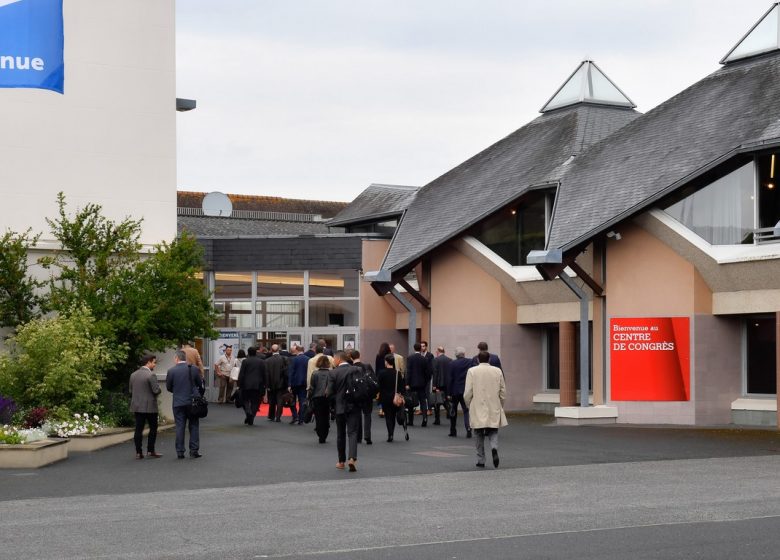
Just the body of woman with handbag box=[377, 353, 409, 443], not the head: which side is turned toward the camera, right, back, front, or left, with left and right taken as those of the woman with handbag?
back

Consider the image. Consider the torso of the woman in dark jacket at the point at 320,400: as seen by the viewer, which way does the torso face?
away from the camera

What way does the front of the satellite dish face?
toward the camera

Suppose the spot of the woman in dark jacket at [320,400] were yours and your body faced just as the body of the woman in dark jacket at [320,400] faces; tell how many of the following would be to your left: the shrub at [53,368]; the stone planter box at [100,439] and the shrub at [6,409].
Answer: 3

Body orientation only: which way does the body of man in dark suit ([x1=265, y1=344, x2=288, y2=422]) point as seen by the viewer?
away from the camera

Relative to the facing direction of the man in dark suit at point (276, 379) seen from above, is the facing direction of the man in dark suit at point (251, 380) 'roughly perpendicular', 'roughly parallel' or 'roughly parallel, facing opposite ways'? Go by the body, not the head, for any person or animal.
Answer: roughly parallel

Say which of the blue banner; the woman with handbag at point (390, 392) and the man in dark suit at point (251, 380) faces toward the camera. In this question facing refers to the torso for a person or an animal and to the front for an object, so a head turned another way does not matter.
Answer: the blue banner

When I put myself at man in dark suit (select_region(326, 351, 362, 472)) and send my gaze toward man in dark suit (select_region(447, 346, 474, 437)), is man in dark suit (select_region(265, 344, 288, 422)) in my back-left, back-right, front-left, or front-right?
front-left

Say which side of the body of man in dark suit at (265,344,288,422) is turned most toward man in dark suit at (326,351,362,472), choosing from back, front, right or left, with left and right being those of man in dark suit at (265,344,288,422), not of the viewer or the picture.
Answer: back

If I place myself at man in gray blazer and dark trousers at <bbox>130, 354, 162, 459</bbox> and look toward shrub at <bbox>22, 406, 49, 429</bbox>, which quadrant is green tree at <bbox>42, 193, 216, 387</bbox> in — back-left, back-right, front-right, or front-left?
front-right

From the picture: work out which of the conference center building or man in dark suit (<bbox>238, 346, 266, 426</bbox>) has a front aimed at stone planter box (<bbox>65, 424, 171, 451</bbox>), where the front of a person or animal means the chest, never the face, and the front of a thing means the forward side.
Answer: the conference center building

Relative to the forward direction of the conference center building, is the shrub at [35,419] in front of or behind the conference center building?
in front

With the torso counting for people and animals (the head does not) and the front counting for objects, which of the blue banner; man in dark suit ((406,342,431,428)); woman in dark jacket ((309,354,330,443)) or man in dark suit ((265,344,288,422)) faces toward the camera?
the blue banner

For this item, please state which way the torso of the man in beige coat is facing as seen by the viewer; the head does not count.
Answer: away from the camera

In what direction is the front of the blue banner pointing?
toward the camera

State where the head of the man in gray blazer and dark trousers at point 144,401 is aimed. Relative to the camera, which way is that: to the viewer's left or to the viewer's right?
to the viewer's right

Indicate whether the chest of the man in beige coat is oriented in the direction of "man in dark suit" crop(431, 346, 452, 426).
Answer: yes

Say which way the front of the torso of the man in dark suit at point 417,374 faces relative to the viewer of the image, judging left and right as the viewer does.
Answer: facing away from the viewer
